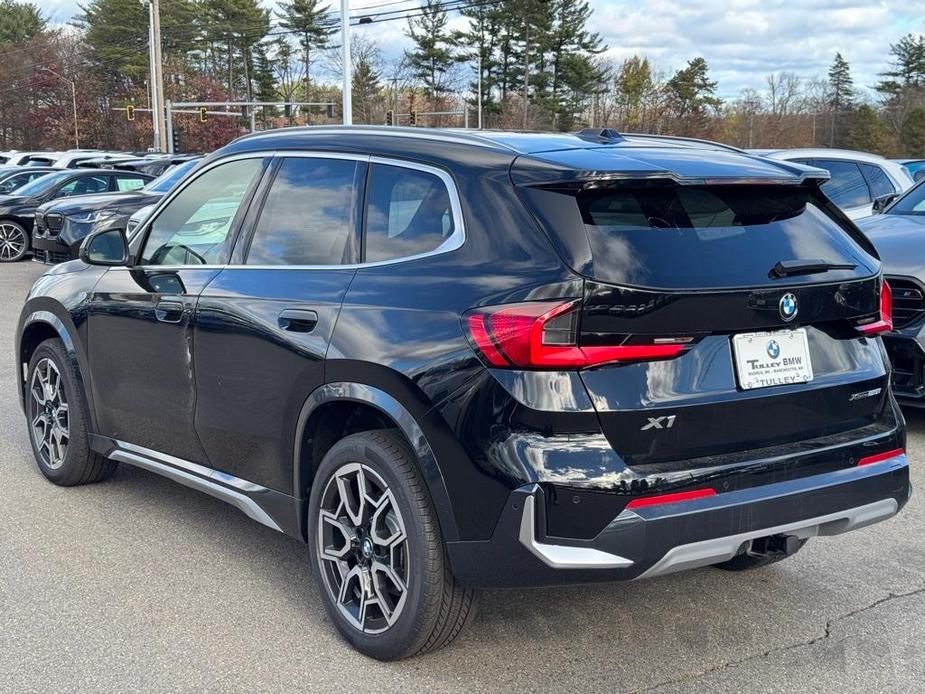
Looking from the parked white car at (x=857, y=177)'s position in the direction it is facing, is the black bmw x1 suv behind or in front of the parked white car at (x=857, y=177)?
in front

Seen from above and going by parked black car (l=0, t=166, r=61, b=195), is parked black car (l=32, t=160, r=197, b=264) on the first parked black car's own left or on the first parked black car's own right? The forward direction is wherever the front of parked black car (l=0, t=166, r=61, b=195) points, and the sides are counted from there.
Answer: on the first parked black car's own left

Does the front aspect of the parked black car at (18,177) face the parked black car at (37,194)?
no

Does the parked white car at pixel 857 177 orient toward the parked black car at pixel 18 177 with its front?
no

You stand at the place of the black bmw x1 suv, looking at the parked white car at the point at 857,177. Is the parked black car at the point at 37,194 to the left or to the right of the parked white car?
left

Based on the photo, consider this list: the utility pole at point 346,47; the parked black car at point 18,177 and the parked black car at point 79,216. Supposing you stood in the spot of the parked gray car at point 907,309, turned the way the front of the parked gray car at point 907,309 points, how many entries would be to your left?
0

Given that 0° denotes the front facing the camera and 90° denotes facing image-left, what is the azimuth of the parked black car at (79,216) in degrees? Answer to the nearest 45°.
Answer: approximately 45°

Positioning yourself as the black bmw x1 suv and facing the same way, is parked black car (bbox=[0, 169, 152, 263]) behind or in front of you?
in front

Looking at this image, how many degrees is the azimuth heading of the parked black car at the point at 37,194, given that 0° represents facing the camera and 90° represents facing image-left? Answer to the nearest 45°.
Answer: approximately 45°

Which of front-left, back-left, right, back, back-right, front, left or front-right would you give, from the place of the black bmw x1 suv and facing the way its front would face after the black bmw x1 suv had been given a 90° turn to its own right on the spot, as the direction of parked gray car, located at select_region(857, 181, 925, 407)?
front

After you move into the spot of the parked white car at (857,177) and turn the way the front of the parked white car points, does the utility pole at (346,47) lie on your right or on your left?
on your right

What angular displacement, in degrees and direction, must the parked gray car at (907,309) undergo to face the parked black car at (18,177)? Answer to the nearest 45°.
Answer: approximately 90° to its right

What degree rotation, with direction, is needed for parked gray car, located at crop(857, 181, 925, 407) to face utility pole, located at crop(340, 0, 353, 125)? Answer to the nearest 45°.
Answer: approximately 90° to its right

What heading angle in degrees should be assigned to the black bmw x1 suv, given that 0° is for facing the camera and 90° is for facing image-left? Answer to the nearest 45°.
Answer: approximately 135°

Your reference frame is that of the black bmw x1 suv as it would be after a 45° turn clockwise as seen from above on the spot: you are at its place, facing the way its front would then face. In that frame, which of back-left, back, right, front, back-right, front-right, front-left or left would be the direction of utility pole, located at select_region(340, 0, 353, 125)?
front

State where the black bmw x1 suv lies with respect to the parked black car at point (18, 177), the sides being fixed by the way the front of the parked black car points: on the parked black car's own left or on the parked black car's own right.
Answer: on the parked black car's own left

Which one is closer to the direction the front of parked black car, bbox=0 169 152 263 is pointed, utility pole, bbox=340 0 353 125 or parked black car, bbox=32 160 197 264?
the parked black car

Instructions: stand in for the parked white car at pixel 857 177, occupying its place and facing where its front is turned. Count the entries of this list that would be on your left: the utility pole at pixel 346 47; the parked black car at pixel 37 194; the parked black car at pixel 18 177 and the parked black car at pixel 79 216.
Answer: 0

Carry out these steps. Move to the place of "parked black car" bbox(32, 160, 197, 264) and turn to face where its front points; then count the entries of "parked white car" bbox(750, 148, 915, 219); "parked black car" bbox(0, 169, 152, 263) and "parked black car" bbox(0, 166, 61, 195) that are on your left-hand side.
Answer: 1

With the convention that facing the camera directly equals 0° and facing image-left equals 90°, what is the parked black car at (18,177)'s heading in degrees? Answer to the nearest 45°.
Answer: approximately 45°

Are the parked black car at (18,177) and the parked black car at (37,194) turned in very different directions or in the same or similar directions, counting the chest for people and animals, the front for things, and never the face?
same or similar directions
